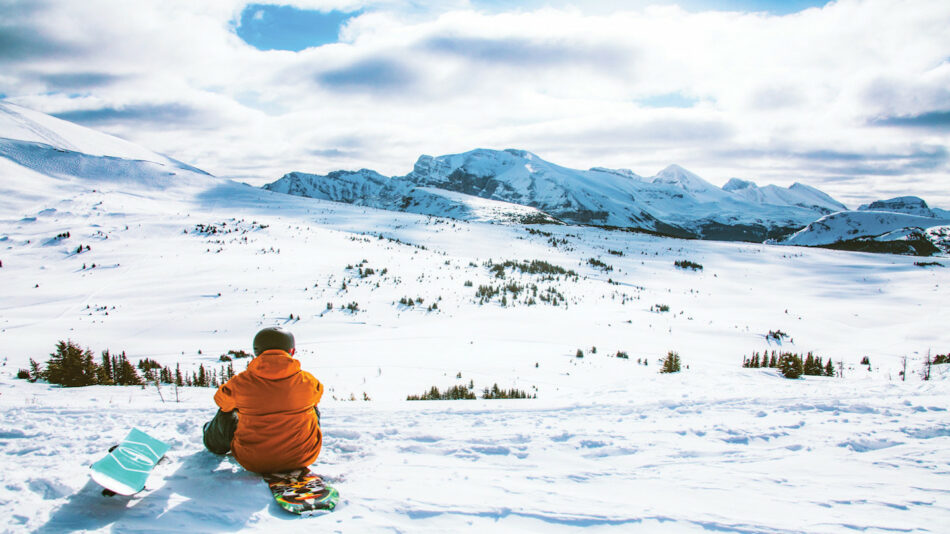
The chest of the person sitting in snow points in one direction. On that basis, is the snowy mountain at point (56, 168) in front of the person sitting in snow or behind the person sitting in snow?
in front

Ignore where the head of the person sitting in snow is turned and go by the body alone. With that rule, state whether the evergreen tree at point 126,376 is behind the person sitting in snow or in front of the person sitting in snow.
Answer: in front

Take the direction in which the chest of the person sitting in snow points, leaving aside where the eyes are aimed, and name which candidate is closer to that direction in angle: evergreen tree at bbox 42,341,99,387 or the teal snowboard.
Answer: the evergreen tree

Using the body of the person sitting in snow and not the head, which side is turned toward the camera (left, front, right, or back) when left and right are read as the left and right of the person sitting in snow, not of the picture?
back
